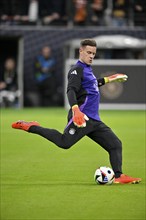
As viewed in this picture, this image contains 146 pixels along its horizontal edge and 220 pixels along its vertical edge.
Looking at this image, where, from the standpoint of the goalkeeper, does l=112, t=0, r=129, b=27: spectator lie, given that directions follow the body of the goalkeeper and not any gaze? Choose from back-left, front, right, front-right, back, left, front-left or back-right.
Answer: left

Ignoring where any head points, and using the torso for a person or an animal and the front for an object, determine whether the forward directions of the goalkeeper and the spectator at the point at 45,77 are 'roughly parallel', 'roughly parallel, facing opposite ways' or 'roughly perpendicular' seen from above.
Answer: roughly perpendicular

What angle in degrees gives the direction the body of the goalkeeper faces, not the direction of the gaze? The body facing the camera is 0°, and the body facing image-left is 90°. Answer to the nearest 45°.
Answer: approximately 270°

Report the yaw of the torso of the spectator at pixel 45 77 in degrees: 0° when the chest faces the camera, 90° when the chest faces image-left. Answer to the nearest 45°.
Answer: approximately 0°

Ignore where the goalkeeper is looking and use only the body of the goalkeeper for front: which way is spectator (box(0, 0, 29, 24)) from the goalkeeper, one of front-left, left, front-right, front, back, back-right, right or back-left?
left

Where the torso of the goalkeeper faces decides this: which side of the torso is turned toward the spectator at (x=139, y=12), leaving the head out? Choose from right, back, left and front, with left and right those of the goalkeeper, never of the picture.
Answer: left

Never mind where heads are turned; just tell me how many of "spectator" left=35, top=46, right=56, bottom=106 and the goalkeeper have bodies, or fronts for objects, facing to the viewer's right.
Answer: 1

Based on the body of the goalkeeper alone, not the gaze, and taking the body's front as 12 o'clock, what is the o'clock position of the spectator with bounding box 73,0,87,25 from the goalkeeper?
The spectator is roughly at 9 o'clock from the goalkeeper.

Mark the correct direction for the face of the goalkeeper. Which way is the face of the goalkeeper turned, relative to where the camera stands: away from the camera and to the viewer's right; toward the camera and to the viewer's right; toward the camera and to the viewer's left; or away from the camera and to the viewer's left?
toward the camera and to the viewer's right
